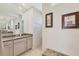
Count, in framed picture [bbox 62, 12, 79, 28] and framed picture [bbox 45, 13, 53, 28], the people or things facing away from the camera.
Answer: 0

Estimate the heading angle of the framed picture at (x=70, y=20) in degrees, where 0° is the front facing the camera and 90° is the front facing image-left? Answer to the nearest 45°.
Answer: approximately 45°

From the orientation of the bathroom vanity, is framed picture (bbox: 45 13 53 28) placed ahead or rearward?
ahead

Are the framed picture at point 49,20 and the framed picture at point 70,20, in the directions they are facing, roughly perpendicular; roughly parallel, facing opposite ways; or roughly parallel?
roughly parallel

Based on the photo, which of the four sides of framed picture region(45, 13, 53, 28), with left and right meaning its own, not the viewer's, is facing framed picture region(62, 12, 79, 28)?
left

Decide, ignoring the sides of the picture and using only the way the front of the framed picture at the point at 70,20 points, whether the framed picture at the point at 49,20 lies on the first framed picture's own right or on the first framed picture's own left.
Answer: on the first framed picture's own right

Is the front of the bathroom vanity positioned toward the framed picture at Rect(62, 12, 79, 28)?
yes

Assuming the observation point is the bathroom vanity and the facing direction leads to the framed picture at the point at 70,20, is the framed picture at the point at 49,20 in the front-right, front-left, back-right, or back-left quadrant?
front-left

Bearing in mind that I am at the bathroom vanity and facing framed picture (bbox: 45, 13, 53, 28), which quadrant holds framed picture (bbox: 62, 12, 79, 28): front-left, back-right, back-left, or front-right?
front-right

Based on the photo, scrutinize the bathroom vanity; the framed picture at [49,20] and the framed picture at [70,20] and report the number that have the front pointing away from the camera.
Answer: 0

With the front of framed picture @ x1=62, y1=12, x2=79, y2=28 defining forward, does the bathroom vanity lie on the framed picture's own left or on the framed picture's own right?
on the framed picture's own right

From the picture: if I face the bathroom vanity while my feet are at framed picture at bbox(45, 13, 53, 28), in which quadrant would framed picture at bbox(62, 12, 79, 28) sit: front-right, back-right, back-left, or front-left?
back-left

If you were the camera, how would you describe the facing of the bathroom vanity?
facing the viewer and to the right of the viewer

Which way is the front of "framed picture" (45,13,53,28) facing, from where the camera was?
facing the viewer and to the left of the viewer
